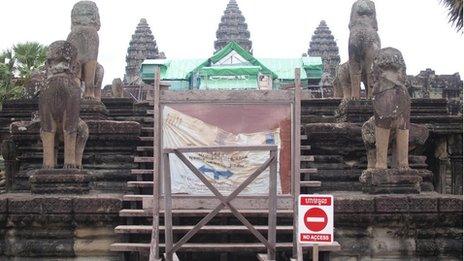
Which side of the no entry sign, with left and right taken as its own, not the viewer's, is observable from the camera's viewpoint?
front

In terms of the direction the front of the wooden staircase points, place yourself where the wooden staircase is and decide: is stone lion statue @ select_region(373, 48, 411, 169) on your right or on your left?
on your left

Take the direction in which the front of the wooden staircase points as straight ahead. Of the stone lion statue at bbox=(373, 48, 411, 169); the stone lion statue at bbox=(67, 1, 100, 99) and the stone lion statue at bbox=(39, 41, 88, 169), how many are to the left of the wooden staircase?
1

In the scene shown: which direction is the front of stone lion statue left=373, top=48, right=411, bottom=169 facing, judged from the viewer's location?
facing the viewer

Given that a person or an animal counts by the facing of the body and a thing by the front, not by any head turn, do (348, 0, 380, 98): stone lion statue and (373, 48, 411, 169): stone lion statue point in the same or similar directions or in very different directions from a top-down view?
same or similar directions

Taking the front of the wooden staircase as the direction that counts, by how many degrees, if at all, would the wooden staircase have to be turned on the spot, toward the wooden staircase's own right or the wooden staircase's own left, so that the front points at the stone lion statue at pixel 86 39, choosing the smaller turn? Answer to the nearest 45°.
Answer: approximately 135° to the wooden staircase's own right

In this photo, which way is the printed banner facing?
toward the camera

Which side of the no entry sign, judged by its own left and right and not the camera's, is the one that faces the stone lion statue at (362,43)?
back

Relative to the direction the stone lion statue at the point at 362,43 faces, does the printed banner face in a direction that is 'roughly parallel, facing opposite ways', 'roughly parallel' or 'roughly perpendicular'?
roughly parallel

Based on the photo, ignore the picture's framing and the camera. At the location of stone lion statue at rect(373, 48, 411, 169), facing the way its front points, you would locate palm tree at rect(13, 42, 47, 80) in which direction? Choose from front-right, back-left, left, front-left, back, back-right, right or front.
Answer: back-right

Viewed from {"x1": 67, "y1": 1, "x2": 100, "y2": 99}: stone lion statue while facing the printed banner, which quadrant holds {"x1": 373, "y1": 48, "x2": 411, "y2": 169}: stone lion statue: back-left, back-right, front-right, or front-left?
front-left

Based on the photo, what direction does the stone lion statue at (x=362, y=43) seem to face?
toward the camera

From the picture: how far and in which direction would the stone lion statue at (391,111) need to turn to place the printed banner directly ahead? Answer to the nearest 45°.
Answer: approximately 45° to its right

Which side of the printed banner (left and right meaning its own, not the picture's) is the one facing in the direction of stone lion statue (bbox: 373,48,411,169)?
left
